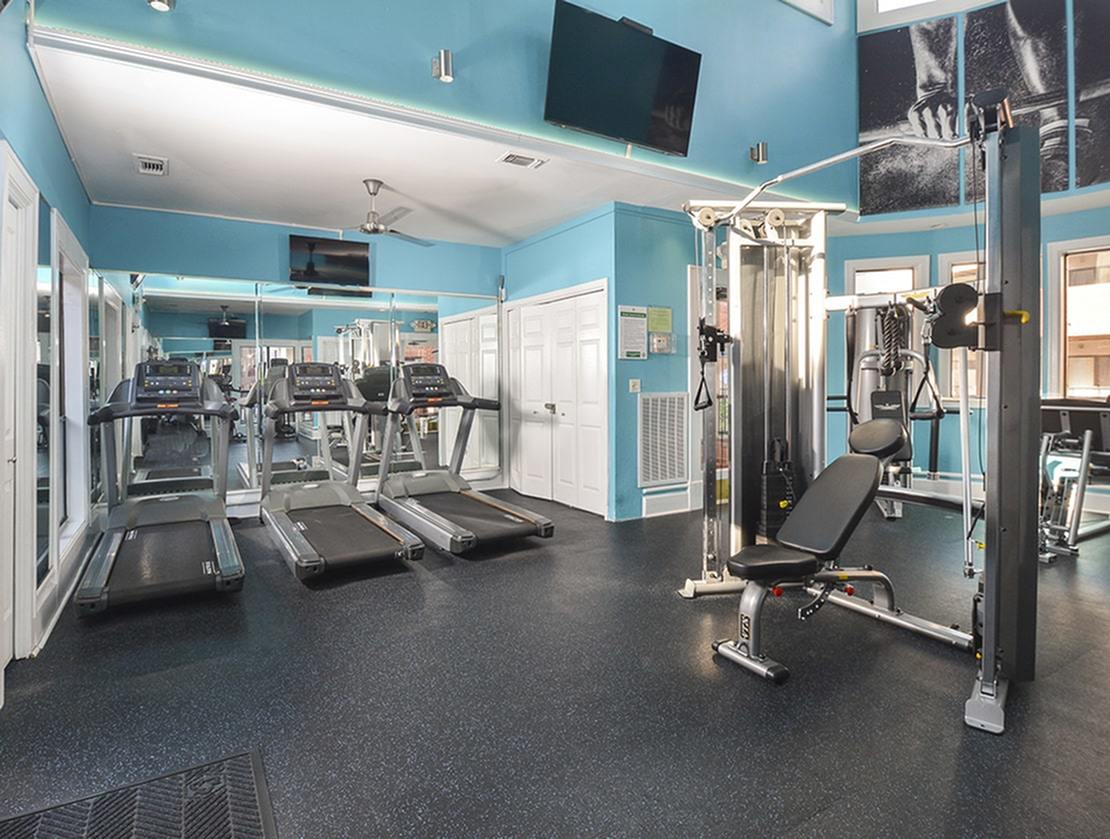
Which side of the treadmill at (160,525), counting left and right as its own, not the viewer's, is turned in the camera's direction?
back

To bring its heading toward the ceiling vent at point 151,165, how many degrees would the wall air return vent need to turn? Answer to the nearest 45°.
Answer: approximately 45° to its right

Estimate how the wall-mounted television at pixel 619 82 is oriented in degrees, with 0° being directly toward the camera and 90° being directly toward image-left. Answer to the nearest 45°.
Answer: approximately 315°

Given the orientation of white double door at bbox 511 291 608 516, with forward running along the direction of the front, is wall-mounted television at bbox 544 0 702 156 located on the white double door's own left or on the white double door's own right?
on the white double door's own left

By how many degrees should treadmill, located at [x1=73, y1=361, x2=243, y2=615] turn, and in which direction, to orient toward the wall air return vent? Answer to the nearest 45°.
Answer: approximately 90° to its right

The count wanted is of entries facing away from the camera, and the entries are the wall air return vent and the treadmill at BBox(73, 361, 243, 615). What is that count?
1
